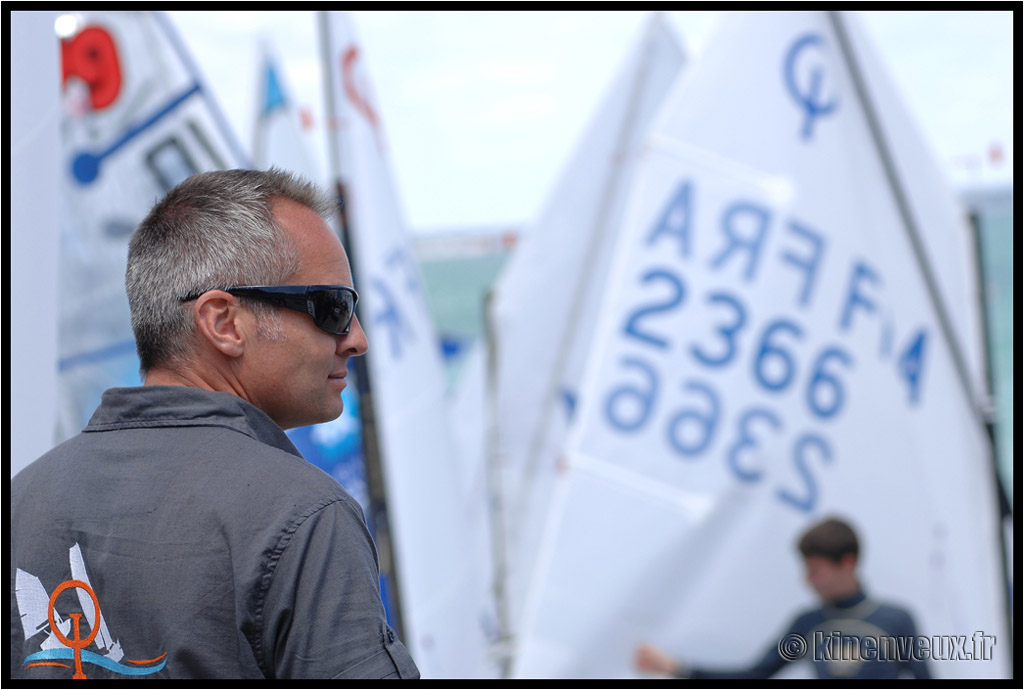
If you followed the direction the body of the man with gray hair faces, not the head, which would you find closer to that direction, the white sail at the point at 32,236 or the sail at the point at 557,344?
the sail at the point at 557,344

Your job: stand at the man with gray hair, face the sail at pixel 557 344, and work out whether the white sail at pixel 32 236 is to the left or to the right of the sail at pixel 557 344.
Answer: left

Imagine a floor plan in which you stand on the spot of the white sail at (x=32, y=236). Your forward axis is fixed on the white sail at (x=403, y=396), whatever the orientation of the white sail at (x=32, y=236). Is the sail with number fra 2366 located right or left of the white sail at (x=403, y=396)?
right

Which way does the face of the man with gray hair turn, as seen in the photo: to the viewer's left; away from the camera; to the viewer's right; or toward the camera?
to the viewer's right

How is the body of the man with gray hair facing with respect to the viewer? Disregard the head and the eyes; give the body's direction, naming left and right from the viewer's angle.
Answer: facing away from the viewer and to the right of the viewer

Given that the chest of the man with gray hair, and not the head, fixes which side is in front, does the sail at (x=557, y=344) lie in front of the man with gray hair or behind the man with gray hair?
in front

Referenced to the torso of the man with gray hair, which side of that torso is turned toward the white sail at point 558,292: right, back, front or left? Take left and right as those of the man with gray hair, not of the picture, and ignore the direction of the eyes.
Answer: front

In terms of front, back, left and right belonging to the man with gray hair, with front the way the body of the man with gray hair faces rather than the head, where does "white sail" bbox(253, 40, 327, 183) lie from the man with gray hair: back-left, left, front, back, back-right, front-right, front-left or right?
front-left

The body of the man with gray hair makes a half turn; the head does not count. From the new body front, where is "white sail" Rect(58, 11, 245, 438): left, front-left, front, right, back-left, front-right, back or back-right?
back-right

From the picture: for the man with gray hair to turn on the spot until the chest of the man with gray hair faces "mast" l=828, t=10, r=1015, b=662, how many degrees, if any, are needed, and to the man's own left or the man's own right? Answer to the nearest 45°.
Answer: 0° — they already face it
